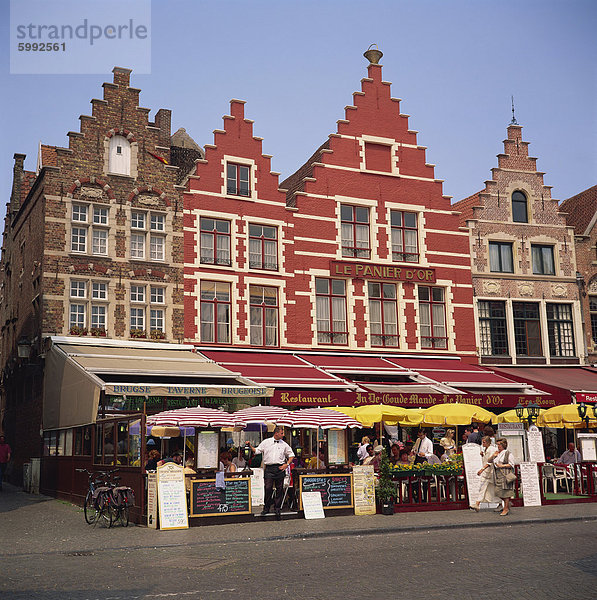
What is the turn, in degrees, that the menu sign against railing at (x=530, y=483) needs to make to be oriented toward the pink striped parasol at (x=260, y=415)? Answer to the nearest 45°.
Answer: approximately 90° to its right

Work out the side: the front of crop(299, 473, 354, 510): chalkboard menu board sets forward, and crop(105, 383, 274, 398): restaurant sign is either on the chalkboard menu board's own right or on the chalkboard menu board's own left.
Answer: on the chalkboard menu board's own right

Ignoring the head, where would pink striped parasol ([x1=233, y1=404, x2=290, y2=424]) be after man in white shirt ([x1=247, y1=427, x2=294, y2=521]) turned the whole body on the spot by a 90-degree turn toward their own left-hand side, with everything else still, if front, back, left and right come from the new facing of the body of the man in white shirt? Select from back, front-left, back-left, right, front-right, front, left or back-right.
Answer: left

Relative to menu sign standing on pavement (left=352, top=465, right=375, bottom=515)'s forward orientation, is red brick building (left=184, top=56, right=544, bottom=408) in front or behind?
behind

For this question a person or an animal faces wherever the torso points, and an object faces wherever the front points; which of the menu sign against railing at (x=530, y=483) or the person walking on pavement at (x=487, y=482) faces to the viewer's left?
the person walking on pavement
